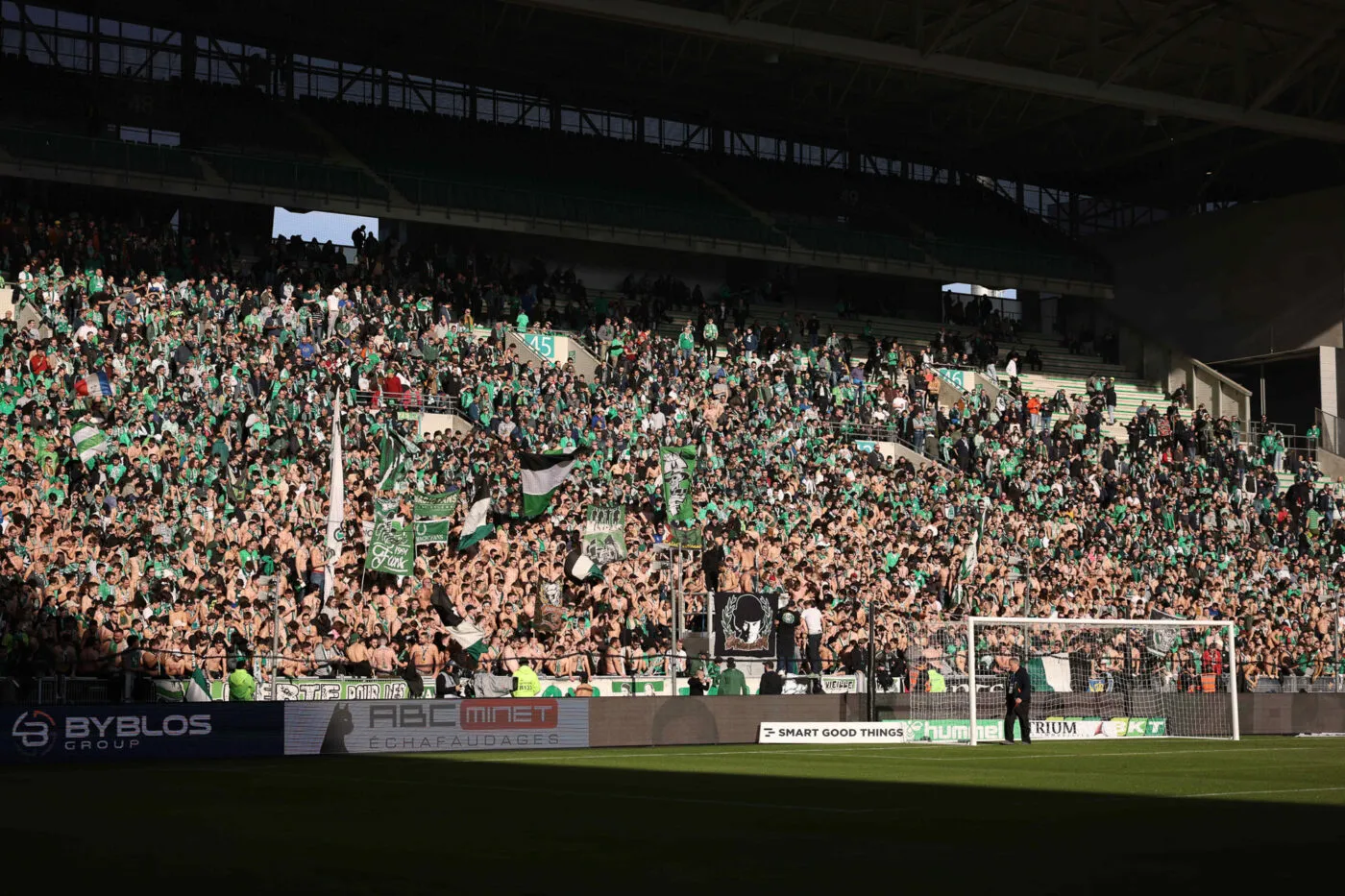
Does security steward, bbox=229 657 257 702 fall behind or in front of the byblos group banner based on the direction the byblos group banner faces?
behind

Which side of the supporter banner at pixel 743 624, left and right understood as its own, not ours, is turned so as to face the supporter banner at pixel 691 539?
back

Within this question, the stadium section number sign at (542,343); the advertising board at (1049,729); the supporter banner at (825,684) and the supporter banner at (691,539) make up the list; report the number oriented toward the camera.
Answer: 4

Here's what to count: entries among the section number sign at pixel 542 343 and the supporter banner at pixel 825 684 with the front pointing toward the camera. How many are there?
2

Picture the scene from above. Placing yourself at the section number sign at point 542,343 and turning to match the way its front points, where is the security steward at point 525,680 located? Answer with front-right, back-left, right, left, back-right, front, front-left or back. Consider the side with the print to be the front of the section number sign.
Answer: front

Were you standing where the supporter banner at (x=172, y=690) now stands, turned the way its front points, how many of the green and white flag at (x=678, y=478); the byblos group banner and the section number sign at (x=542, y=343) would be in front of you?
1

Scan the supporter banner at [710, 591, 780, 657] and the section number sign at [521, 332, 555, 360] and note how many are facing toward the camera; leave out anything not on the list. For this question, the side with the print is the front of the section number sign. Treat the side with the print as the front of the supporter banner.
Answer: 2

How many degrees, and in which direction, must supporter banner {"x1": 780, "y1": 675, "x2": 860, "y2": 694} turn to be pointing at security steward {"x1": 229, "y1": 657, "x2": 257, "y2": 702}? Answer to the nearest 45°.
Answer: approximately 45° to its right

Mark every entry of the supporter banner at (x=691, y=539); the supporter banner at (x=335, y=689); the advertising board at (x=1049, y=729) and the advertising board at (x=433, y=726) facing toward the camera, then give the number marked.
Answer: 4

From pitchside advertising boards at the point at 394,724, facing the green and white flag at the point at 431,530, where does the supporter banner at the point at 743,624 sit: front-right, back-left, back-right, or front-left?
front-right

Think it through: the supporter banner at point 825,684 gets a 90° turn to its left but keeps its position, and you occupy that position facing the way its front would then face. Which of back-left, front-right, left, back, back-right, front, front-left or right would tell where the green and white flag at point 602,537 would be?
back

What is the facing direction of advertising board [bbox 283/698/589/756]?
toward the camera

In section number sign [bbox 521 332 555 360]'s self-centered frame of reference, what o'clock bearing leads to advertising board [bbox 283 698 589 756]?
The advertising board is roughly at 12 o'clock from the section number sign.

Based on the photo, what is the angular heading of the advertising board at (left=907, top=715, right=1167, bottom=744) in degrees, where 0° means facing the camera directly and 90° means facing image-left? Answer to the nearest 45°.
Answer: approximately 0°

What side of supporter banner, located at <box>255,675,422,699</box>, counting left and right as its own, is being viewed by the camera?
front

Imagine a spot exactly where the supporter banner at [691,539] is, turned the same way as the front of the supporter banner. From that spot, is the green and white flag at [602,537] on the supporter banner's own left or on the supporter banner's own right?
on the supporter banner's own right
